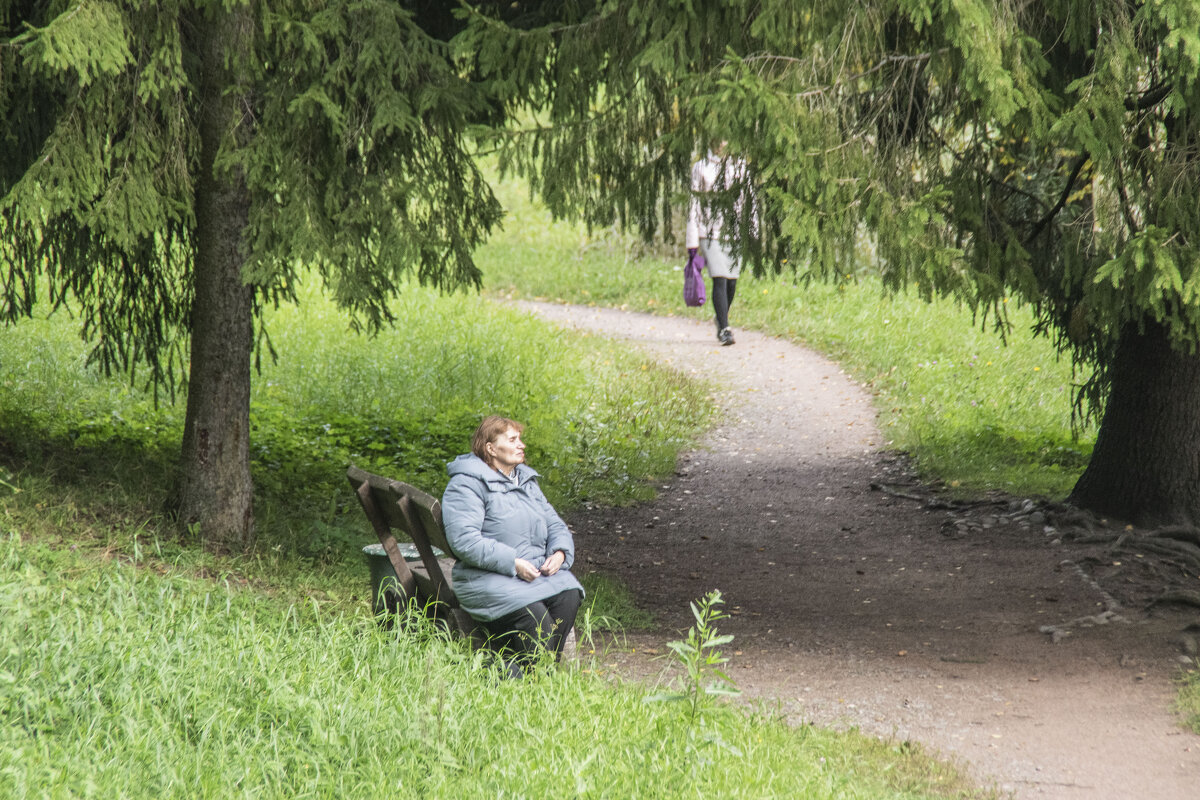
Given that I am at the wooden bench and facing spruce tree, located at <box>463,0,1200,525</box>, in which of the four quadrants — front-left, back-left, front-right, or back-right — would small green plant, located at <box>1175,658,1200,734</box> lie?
front-right

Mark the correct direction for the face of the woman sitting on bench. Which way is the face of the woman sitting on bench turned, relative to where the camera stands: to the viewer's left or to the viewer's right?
to the viewer's right

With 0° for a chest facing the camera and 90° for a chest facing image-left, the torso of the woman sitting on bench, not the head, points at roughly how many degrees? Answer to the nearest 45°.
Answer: approximately 315°

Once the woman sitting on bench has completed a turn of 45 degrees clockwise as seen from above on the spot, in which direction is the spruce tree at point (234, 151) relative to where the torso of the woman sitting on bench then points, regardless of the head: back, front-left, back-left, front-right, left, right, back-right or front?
back-right

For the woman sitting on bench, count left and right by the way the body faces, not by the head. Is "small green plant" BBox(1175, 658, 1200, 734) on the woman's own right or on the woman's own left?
on the woman's own left
